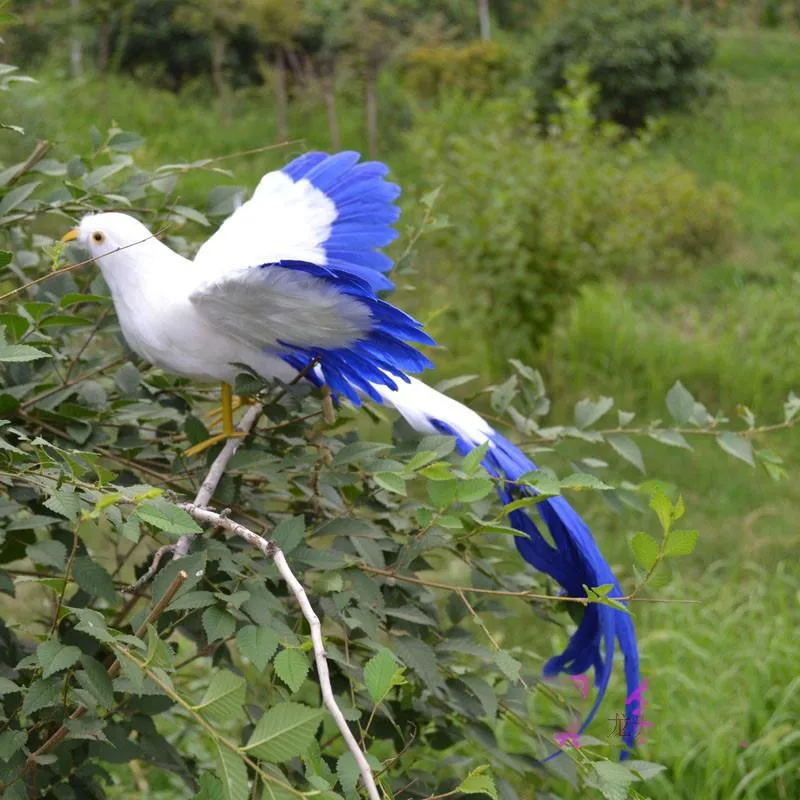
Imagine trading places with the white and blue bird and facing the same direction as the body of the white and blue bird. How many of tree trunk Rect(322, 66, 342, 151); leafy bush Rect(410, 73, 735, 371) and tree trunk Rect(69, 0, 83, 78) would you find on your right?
3

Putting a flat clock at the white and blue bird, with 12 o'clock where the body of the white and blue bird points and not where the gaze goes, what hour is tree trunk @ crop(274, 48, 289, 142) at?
The tree trunk is roughly at 3 o'clock from the white and blue bird.

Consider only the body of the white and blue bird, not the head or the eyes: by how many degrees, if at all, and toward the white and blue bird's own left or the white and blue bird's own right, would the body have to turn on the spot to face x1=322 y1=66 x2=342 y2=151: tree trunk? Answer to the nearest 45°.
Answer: approximately 90° to the white and blue bird's own right

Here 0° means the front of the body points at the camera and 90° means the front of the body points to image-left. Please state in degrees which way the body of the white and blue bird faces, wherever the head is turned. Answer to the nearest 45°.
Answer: approximately 90°
